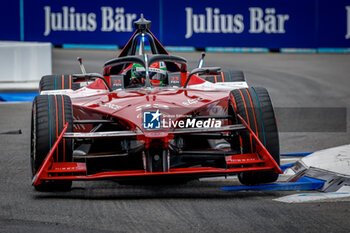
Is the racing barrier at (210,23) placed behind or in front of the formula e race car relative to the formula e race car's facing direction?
behind

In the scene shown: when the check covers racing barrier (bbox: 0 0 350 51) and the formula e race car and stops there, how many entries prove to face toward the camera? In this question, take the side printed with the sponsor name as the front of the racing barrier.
2

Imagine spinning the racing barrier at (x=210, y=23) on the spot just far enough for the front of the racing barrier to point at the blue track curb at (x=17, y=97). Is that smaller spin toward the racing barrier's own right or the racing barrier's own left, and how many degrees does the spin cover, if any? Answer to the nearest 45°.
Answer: approximately 45° to the racing barrier's own right

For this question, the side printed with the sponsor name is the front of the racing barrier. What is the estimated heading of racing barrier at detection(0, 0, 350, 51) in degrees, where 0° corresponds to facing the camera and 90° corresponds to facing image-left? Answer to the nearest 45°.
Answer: approximately 0°

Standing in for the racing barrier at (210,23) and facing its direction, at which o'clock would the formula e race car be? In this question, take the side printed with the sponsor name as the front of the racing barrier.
The formula e race car is roughly at 12 o'clock from the racing barrier.
